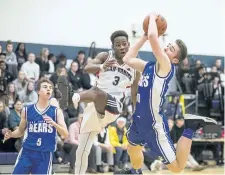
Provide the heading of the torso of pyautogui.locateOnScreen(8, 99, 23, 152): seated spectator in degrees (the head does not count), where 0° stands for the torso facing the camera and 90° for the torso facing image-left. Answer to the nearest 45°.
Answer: approximately 315°

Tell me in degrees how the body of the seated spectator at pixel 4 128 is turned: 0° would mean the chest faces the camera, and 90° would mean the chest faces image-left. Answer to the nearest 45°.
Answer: approximately 315°

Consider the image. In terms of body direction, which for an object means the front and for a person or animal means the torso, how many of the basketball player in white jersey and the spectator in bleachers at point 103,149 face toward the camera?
2

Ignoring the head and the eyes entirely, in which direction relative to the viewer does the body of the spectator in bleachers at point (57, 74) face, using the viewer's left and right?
facing the viewer and to the right of the viewer

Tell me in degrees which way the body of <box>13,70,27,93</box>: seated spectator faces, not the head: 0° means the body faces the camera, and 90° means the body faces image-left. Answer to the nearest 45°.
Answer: approximately 315°

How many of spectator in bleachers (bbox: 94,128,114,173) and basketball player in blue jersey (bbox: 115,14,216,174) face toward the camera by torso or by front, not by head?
1

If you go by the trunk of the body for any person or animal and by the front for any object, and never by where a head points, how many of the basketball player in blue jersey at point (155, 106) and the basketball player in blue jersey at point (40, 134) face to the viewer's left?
1

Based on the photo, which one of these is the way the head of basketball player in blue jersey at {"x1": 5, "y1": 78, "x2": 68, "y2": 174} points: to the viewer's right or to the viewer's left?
to the viewer's right
